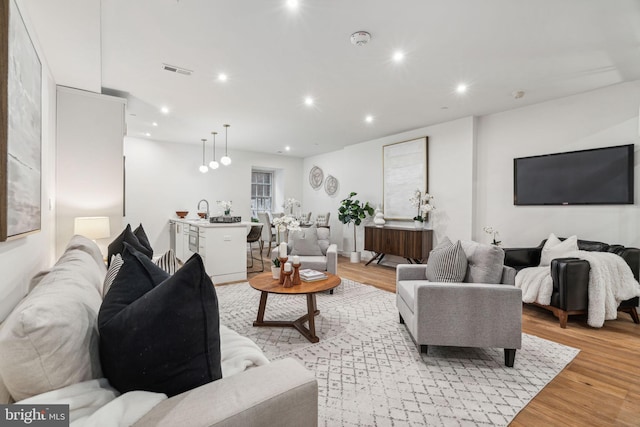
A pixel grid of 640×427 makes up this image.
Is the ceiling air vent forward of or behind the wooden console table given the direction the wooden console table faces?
forward

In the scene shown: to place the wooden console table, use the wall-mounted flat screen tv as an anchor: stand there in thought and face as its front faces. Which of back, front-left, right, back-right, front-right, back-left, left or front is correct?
front-right

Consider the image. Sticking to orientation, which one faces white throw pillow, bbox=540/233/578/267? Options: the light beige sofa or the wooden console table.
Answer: the light beige sofa

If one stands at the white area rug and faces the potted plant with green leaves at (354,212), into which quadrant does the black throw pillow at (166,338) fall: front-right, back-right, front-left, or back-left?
back-left

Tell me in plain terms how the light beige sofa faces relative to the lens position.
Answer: facing to the right of the viewer

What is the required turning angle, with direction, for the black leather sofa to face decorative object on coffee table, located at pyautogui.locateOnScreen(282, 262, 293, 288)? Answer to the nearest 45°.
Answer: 0° — it already faces it

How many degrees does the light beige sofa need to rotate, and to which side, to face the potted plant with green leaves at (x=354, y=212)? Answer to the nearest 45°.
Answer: approximately 45° to its left

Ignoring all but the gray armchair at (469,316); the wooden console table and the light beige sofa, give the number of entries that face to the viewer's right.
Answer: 1

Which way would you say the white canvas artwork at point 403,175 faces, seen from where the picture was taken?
facing the viewer and to the left of the viewer

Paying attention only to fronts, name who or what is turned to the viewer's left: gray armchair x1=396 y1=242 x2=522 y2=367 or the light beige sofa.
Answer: the gray armchair

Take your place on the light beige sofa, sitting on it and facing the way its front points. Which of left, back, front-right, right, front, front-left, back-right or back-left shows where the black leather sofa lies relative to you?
front

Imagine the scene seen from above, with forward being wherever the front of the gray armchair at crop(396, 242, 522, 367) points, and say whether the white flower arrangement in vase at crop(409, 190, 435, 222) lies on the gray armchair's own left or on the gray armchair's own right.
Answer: on the gray armchair's own right
